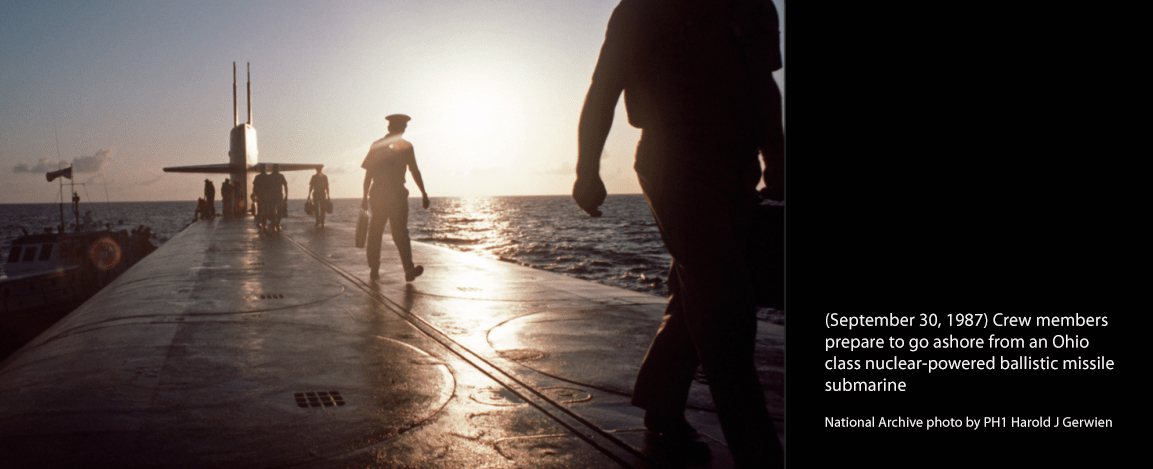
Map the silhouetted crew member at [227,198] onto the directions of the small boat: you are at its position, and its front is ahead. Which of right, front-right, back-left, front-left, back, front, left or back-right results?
back
